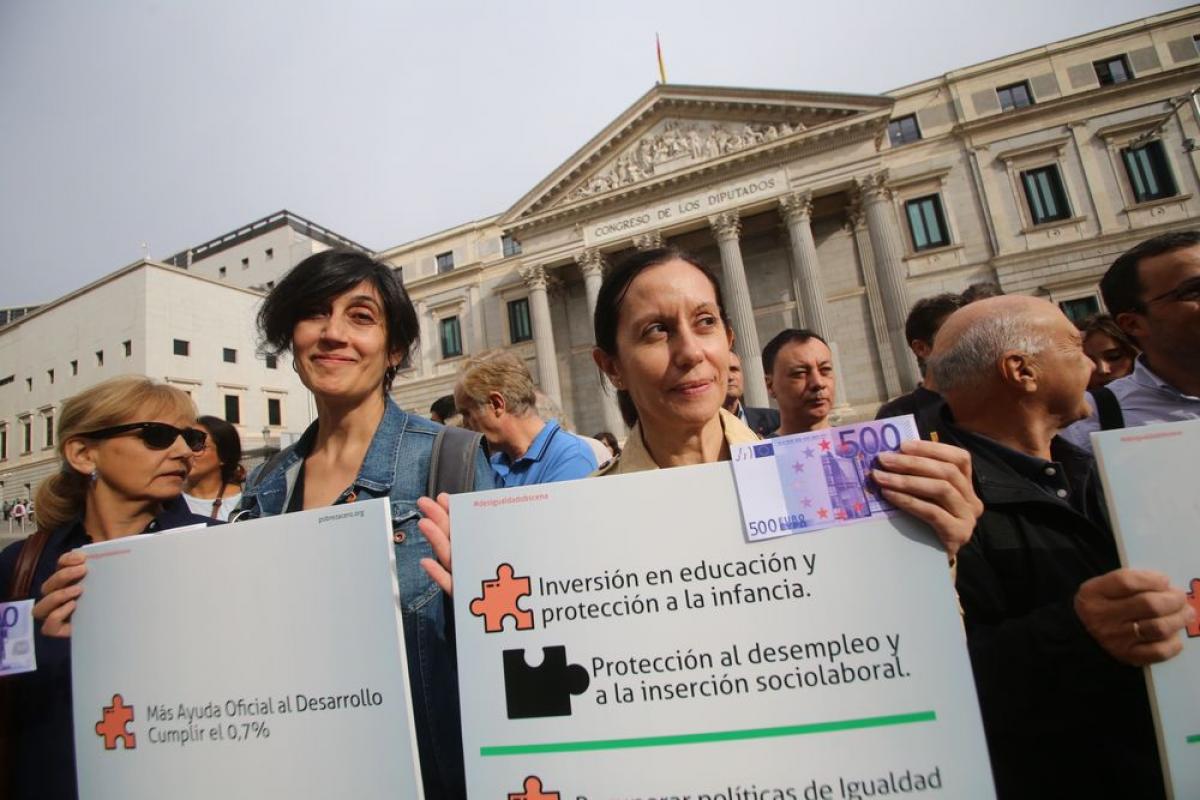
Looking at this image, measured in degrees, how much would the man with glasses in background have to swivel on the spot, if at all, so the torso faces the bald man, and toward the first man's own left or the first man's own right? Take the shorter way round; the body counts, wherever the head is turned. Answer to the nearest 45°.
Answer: approximately 45° to the first man's own right

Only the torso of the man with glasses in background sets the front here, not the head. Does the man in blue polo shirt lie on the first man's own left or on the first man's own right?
on the first man's own right

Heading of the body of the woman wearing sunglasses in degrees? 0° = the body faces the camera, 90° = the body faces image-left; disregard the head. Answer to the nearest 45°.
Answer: approximately 315°
